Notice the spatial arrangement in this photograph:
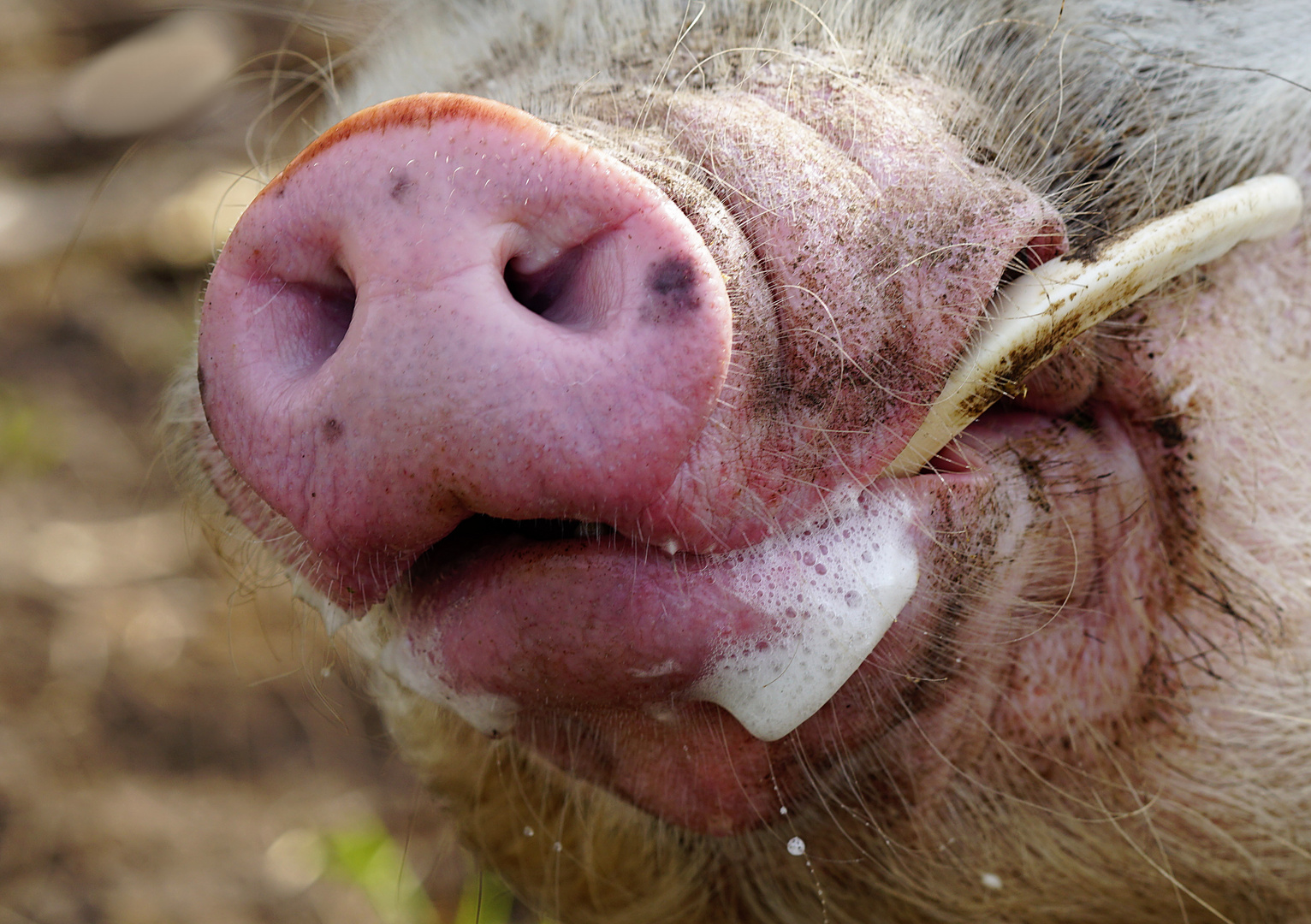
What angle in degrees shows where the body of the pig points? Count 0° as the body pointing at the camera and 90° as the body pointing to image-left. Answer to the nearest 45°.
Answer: approximately 45°

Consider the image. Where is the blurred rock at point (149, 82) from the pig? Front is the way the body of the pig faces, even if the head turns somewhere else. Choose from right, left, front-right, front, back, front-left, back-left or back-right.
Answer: right

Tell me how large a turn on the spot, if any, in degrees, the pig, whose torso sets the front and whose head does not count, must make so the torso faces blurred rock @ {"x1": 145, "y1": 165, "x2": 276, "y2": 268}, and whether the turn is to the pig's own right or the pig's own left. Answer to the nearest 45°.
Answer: approximately 90° to the pig's own right
